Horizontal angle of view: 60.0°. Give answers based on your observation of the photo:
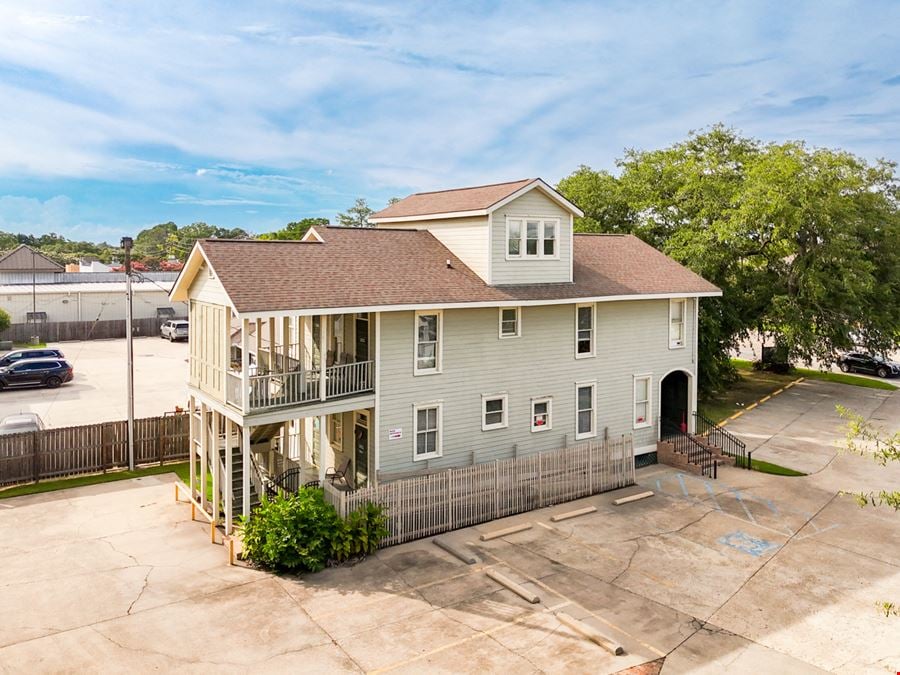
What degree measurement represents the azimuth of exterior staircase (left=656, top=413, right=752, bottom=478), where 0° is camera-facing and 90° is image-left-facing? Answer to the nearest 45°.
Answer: approximately 315°

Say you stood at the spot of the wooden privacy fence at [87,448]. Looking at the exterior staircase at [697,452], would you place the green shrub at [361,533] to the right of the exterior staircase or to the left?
right

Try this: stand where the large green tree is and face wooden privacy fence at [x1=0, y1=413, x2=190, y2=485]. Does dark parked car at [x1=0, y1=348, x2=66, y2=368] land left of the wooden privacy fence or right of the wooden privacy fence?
right

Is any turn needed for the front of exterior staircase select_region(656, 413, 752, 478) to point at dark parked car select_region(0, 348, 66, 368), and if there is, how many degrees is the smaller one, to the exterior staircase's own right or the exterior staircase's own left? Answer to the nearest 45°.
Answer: approximately 135° to the exterior staircase's own right

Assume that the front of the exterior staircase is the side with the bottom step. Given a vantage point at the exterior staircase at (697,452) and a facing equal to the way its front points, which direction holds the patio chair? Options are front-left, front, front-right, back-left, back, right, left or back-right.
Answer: right

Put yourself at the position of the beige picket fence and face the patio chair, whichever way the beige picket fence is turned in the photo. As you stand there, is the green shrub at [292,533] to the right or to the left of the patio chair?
left

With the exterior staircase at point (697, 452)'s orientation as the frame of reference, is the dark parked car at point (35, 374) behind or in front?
behind

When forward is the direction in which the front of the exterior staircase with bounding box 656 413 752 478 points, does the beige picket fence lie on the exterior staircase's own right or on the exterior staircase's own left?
on the exterior staircase's own right
